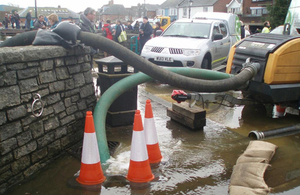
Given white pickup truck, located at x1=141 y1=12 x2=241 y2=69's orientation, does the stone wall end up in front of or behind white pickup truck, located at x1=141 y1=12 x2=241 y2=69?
in front

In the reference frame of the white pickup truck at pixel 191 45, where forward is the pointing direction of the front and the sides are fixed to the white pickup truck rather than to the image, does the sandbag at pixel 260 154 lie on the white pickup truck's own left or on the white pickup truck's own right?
on the white pickup truck's own left

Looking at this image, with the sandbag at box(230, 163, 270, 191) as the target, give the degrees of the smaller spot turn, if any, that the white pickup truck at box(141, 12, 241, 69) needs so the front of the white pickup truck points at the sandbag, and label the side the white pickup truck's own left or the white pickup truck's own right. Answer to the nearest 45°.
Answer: approximately 45° to the white pickup truck's own left

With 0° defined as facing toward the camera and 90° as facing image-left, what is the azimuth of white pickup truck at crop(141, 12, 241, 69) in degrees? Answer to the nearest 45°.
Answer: approximately 45°

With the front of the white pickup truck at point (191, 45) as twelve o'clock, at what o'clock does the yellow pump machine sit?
The yellow pump machine is roughly at 10 o'clock from the white pickup truck.

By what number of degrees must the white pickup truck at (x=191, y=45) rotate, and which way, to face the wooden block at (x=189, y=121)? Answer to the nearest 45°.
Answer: approximately 45° to its left

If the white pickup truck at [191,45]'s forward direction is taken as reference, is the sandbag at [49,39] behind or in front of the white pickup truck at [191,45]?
in front

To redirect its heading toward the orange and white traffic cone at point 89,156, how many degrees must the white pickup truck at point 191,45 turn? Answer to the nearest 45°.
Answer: approximately 45° to its left

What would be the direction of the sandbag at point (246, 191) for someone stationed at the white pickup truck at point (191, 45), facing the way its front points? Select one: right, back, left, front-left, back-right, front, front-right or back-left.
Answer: front-left
